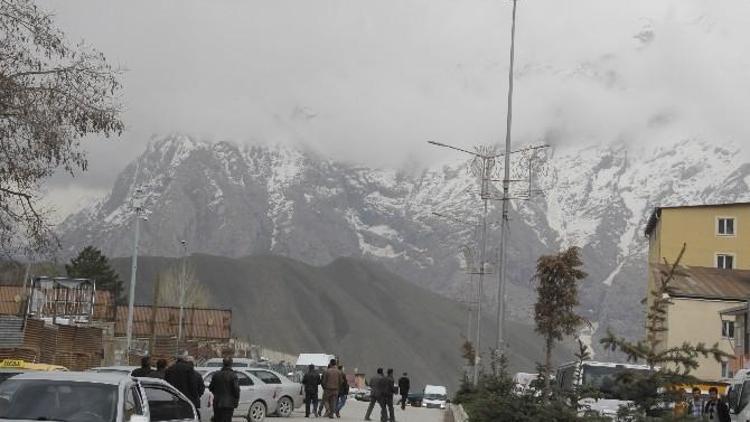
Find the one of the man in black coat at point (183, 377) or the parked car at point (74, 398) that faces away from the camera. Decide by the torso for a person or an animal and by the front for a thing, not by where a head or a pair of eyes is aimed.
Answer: the man in black coat

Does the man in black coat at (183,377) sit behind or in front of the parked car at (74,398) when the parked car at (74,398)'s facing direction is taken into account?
behind

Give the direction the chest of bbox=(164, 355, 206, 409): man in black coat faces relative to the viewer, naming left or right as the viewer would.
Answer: facing away from the viewer

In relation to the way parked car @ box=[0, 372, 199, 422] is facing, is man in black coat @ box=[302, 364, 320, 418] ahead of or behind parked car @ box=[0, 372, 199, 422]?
behind

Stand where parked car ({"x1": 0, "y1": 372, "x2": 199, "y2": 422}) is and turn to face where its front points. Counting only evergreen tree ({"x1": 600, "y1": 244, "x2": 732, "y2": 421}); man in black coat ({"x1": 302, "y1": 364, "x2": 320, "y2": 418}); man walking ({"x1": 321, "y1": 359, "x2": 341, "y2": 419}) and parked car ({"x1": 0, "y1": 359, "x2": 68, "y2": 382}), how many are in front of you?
0

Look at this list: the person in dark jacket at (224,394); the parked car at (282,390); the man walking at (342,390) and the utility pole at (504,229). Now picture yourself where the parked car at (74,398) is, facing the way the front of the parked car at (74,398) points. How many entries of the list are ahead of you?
0

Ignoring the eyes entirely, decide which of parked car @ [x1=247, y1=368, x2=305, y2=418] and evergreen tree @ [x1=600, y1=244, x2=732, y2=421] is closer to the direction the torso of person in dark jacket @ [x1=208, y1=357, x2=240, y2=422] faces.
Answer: the parked car

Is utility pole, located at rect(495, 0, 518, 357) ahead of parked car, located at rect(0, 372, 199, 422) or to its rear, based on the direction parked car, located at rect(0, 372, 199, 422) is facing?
to the rear

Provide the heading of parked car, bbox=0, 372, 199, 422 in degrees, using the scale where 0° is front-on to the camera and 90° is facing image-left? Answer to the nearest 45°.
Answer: approximately 45°

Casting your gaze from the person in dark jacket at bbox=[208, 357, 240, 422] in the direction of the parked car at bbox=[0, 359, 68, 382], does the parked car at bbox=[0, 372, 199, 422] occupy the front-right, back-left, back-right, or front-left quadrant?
front-left
